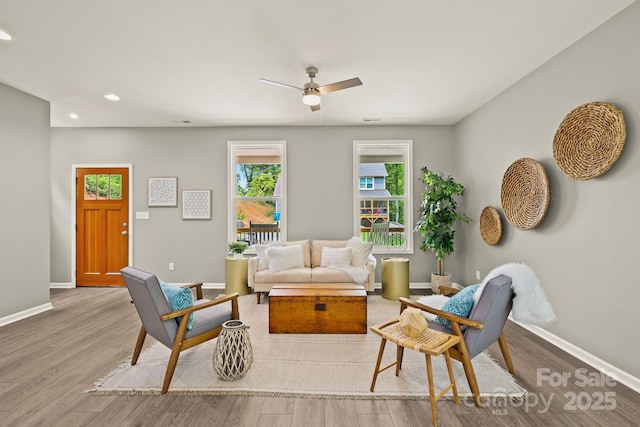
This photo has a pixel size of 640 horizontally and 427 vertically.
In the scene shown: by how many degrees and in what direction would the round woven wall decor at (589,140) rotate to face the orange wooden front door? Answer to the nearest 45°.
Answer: approximately 45° to its right

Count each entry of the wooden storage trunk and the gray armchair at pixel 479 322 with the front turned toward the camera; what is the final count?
1

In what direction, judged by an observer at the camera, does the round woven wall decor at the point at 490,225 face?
facing the viewer and to the left of the viewer

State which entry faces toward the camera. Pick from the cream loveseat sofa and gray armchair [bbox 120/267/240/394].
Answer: the cream loveseat sofa

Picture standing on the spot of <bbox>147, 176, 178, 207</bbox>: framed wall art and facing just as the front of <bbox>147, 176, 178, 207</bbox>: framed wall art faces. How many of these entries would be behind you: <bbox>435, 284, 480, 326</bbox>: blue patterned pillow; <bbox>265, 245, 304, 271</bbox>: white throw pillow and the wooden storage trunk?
0

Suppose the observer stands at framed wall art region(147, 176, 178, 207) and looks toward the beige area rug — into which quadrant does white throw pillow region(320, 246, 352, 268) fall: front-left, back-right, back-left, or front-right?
front-left

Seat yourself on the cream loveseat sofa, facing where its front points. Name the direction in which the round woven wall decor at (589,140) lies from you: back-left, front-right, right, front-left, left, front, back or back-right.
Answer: front-left

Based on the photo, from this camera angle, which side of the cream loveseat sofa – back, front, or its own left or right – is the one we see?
front

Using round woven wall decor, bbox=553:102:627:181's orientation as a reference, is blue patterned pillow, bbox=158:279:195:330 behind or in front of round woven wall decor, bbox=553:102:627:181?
in front

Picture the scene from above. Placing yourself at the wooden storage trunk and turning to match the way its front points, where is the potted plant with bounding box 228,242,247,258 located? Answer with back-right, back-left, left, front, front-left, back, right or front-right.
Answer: back-right

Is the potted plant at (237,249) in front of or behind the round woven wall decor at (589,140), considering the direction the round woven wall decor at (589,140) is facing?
in front

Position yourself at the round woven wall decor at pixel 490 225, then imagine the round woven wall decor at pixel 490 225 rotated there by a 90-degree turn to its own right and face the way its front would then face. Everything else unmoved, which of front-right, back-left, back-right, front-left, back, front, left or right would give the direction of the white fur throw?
back-left

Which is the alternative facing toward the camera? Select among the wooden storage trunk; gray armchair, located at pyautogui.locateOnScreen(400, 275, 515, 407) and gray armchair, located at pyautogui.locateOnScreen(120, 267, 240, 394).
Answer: the wooden storage trunk
